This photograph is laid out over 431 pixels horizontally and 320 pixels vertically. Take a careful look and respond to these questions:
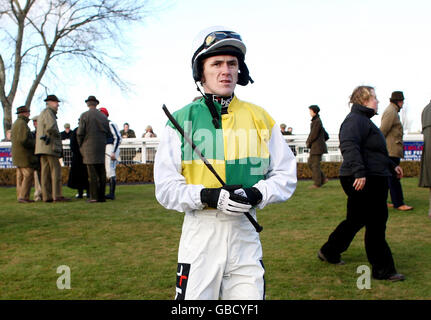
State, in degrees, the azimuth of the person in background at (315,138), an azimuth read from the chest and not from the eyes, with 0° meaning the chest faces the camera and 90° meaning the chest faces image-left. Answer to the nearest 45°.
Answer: approximately 90°

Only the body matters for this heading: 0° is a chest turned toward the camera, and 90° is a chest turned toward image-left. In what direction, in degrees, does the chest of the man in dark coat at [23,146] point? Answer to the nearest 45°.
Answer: approximately 270°

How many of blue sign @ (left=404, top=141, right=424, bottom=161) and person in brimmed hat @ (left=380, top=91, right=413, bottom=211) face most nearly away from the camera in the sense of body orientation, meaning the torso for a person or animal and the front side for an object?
0

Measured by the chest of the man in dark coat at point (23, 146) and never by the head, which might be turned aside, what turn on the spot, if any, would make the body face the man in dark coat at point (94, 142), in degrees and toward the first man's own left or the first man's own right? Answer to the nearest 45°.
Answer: approximately 45° to the first man's own right

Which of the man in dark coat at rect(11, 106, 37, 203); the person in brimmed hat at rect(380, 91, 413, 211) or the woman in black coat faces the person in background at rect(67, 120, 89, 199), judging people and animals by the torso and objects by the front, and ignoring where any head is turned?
the man in dark coat

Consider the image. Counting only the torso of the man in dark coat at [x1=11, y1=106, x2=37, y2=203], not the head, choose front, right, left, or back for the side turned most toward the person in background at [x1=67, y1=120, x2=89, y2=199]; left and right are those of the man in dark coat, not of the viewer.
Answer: front

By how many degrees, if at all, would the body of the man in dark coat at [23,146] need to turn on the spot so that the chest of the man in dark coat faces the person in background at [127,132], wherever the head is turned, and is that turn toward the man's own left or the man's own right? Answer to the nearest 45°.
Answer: approximately 45° to the man's own left

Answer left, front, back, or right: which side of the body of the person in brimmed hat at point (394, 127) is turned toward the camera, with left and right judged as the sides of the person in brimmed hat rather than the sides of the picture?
right

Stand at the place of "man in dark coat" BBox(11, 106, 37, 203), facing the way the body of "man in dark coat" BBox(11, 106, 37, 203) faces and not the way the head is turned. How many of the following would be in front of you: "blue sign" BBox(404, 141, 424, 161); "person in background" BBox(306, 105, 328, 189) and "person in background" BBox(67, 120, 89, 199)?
3
